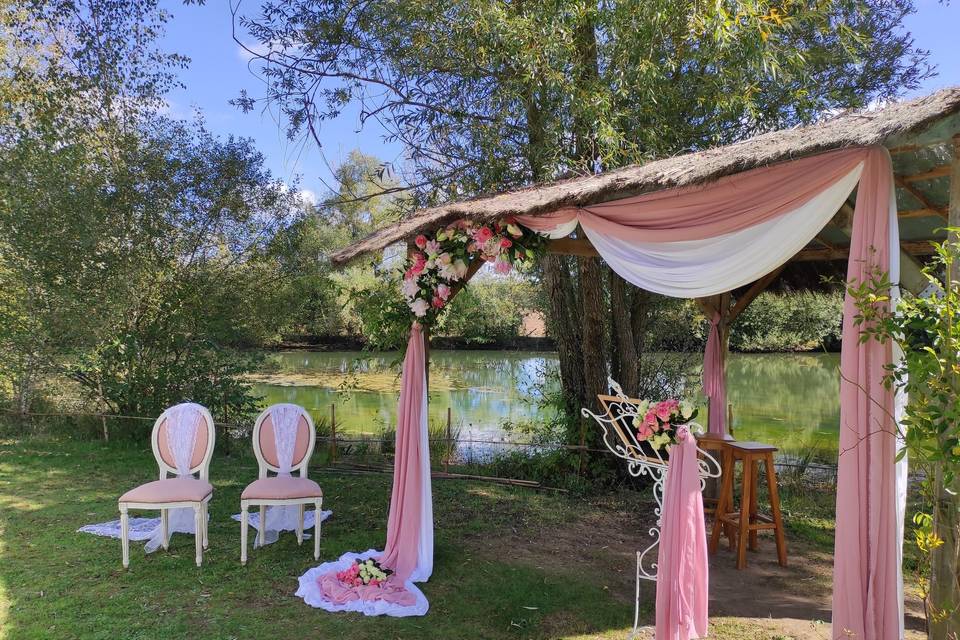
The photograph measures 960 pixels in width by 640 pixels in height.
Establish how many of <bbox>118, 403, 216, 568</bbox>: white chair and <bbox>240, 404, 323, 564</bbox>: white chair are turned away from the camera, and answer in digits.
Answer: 0

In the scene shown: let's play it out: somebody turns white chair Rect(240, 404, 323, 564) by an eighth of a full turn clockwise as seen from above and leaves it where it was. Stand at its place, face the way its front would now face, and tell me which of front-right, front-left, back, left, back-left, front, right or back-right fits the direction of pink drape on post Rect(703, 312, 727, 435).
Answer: back-left

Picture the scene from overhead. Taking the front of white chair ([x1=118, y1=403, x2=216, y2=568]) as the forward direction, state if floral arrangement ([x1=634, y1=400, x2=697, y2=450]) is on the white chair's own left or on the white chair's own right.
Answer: on the white chair's own left

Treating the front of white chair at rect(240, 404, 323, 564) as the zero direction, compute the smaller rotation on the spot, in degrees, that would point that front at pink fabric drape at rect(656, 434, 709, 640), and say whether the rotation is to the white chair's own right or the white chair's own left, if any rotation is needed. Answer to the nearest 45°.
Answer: approximately 45° to the white chair's own left

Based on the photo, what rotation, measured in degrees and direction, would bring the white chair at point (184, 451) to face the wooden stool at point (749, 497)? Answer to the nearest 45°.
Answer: approximately 90° to its left

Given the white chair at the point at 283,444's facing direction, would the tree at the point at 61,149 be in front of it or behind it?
behind

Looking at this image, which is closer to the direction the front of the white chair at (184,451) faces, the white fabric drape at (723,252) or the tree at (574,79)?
the white fabric drape

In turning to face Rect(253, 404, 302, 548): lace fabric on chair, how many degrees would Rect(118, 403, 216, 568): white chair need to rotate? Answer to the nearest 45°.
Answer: approximately 135° to its left

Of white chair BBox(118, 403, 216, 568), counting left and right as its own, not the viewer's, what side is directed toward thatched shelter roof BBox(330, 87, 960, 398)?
left

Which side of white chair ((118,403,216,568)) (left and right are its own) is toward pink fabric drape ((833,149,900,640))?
left

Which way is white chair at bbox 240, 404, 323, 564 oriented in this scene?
toward the camera

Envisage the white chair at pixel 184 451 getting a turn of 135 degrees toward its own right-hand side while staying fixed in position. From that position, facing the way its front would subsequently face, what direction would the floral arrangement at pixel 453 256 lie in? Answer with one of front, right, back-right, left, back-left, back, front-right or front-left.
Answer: back-right

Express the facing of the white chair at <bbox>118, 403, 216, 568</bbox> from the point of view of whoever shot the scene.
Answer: facing the viewer and to the left of the viewer

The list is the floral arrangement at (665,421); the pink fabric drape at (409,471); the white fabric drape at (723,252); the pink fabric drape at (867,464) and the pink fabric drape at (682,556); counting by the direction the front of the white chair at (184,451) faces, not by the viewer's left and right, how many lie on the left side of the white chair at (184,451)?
5
